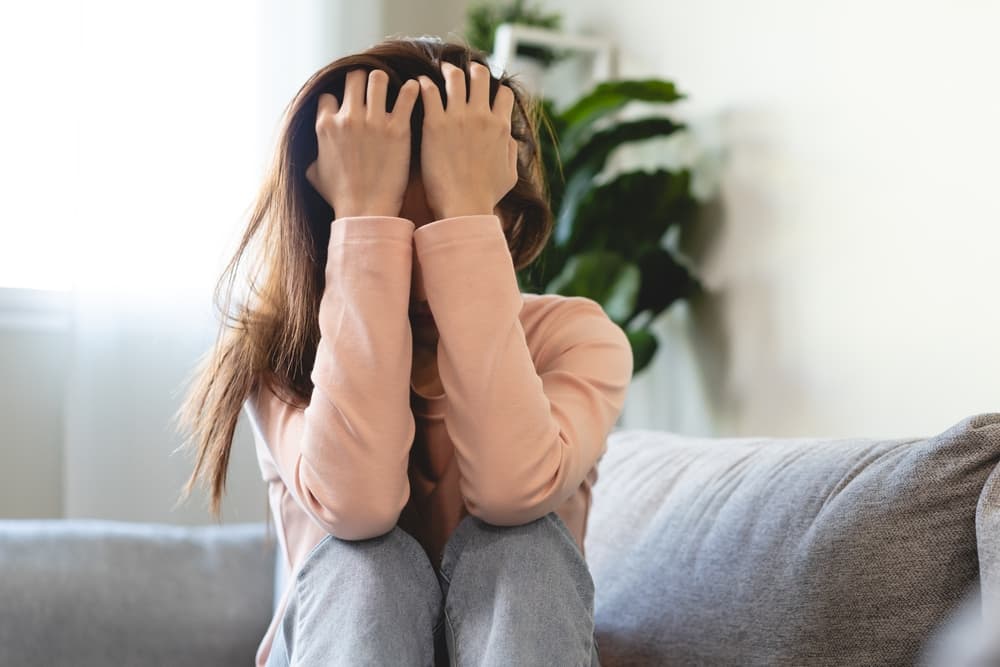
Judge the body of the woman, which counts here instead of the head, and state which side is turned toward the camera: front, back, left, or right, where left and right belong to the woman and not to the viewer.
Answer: front

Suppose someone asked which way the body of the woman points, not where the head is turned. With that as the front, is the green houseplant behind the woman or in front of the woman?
behind

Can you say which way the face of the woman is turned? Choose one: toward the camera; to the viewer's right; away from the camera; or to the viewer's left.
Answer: toward the camera
